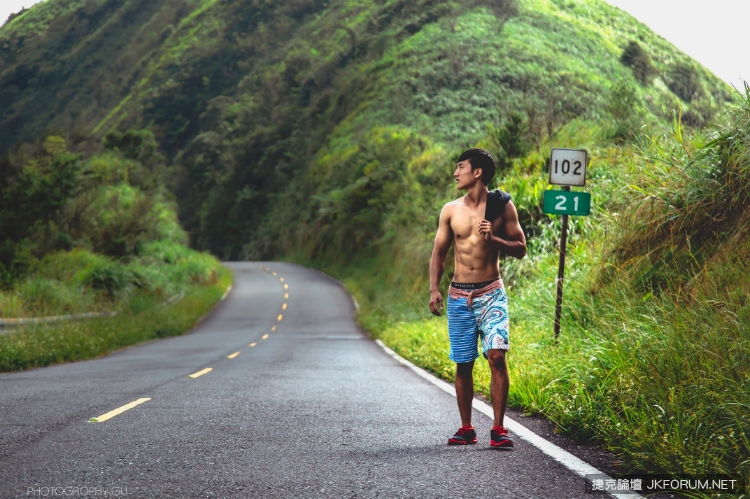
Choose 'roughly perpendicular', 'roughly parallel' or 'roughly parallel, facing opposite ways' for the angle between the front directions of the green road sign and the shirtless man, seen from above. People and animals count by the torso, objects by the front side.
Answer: roughly parallel

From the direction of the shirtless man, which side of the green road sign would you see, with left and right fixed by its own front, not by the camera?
front

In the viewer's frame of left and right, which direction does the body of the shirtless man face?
facing the viewer

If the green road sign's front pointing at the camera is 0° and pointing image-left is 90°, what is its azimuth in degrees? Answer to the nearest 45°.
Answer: approximately 0°

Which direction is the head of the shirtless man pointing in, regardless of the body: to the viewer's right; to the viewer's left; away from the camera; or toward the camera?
to the viewer's left

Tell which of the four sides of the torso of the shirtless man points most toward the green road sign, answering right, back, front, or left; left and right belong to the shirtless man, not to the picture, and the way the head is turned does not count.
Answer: back

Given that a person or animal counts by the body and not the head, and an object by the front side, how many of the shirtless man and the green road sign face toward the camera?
2

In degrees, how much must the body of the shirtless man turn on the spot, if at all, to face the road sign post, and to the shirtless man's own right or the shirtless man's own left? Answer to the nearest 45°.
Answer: approximately 180°
